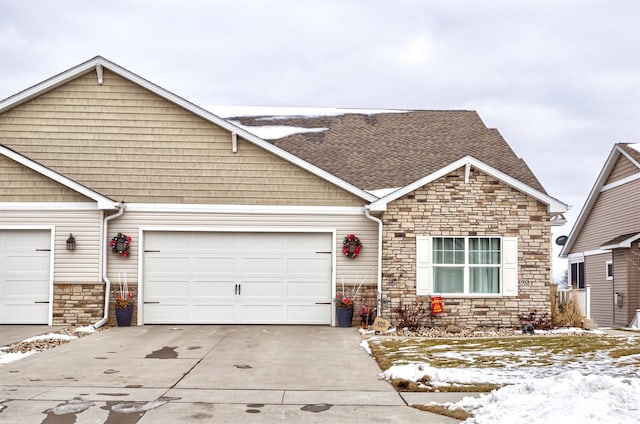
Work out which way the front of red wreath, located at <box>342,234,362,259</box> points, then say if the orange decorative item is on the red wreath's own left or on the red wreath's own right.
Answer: on the red wreath's own left

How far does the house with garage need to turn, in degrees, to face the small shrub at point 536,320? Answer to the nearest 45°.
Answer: approximately 90° to its left

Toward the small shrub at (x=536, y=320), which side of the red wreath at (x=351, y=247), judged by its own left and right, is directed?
left

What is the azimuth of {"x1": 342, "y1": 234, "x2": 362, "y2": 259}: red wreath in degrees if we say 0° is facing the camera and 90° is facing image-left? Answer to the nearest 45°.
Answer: approximately 0°

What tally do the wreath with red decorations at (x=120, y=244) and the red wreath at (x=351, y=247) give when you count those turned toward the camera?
2

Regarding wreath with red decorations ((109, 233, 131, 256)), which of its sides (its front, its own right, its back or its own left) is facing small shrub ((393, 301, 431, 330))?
left

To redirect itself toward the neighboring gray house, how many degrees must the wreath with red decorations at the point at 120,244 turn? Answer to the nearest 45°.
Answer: approximately 90° to its left

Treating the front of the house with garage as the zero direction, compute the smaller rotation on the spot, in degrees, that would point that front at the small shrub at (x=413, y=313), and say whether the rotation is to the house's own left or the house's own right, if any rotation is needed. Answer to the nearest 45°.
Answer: approximately 90° to the house's own left
